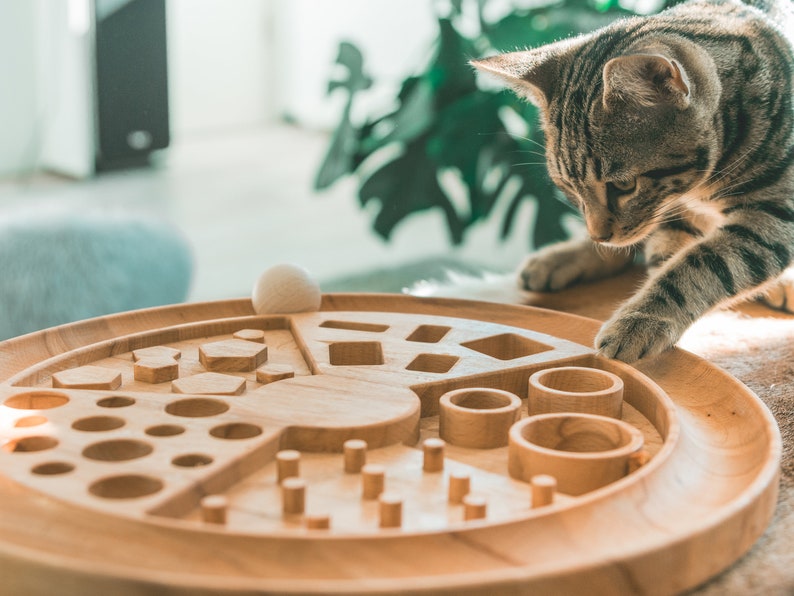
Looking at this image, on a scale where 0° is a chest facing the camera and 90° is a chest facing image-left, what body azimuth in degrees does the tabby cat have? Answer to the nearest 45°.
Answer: approximately 45°

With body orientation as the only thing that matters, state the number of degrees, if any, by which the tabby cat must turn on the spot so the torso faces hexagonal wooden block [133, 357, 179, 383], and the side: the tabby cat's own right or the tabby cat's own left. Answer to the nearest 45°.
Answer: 0° — it already faces it

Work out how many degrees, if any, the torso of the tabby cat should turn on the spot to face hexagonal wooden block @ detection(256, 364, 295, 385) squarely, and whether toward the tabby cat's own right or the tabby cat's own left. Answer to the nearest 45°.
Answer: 0° — it already faces it

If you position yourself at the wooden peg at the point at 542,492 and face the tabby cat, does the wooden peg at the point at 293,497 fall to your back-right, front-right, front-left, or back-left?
back-left

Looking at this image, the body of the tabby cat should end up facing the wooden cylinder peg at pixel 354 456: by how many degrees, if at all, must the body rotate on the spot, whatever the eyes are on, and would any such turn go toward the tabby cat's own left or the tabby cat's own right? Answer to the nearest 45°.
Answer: approximately 45° to the tabby cat's own left

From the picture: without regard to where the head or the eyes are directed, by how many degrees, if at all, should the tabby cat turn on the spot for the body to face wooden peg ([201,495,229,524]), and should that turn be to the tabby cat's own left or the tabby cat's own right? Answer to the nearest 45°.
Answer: approximately 45° to the tabby cat's own left

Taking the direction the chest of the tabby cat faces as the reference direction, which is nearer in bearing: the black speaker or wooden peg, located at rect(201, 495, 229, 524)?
the wooden peg
